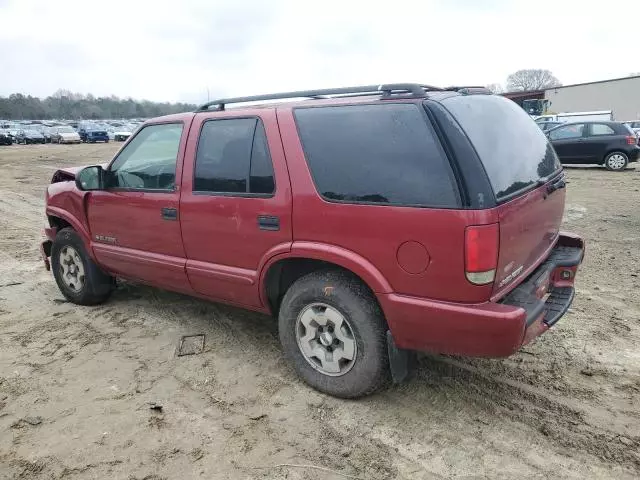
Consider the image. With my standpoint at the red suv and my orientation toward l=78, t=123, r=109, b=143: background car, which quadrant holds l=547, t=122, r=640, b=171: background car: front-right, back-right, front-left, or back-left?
front-right

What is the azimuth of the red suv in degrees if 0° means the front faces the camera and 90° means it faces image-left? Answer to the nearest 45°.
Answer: approximately 135°

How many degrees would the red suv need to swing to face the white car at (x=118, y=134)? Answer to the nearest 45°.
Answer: approximately 45° to its right

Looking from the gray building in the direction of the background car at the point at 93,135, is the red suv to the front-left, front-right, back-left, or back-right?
front-left

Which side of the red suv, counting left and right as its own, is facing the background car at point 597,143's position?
right

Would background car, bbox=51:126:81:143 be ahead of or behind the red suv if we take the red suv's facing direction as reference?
ahead

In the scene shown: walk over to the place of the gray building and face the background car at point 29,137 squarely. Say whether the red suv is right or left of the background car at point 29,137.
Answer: left
